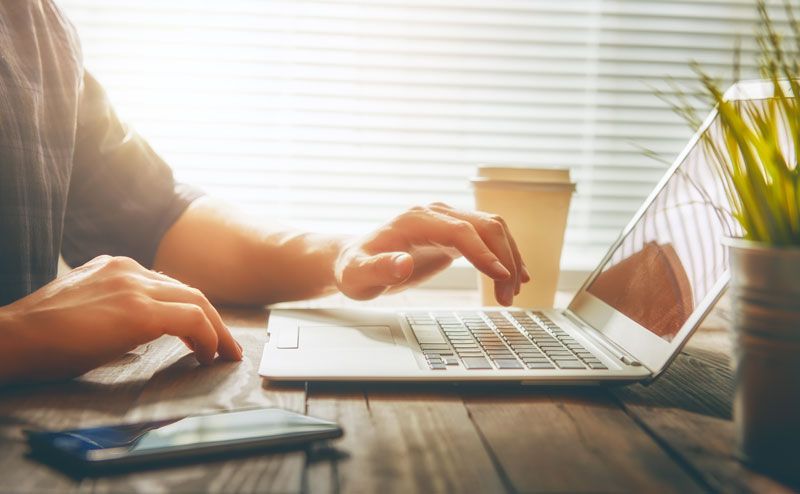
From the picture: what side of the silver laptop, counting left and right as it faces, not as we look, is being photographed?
left
